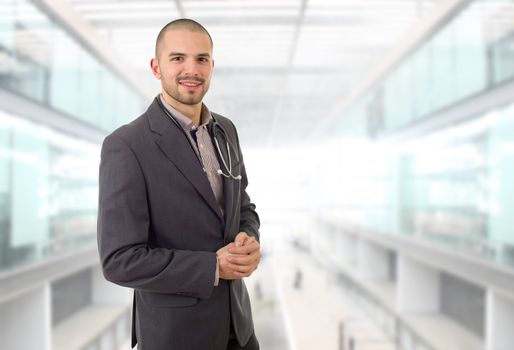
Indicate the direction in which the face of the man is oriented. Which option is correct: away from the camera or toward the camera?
toward the camera

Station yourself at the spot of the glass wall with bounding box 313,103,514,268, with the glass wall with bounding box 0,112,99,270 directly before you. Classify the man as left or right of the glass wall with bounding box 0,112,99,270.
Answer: left

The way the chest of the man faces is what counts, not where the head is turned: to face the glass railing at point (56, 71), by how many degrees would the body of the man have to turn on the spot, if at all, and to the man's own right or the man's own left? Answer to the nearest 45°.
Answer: approximately 135° to the man's own left

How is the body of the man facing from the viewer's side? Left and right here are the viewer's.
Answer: facing the viewer and to the right of the viewer

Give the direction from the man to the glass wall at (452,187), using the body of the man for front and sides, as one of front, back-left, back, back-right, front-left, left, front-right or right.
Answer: left

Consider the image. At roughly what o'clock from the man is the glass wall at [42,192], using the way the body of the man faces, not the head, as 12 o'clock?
The glass wall is roughly at 7 o'clock from the man.
